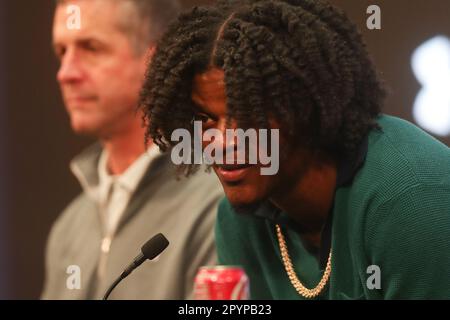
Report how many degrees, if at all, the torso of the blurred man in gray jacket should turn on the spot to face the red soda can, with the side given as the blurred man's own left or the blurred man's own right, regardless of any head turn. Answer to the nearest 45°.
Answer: approximately 45° to the blurred man's own left

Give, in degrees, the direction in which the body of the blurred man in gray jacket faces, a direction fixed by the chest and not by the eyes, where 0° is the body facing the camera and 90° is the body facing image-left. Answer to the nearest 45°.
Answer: approximately 45°

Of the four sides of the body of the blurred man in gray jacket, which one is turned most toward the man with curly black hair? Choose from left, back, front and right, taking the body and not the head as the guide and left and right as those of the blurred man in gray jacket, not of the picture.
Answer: left

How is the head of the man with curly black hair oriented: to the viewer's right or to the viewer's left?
to the viewer's left

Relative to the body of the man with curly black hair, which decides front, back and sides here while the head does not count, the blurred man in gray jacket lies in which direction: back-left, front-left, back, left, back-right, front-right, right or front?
right

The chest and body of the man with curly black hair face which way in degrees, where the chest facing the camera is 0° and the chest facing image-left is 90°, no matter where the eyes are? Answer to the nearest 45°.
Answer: approximately 45°
